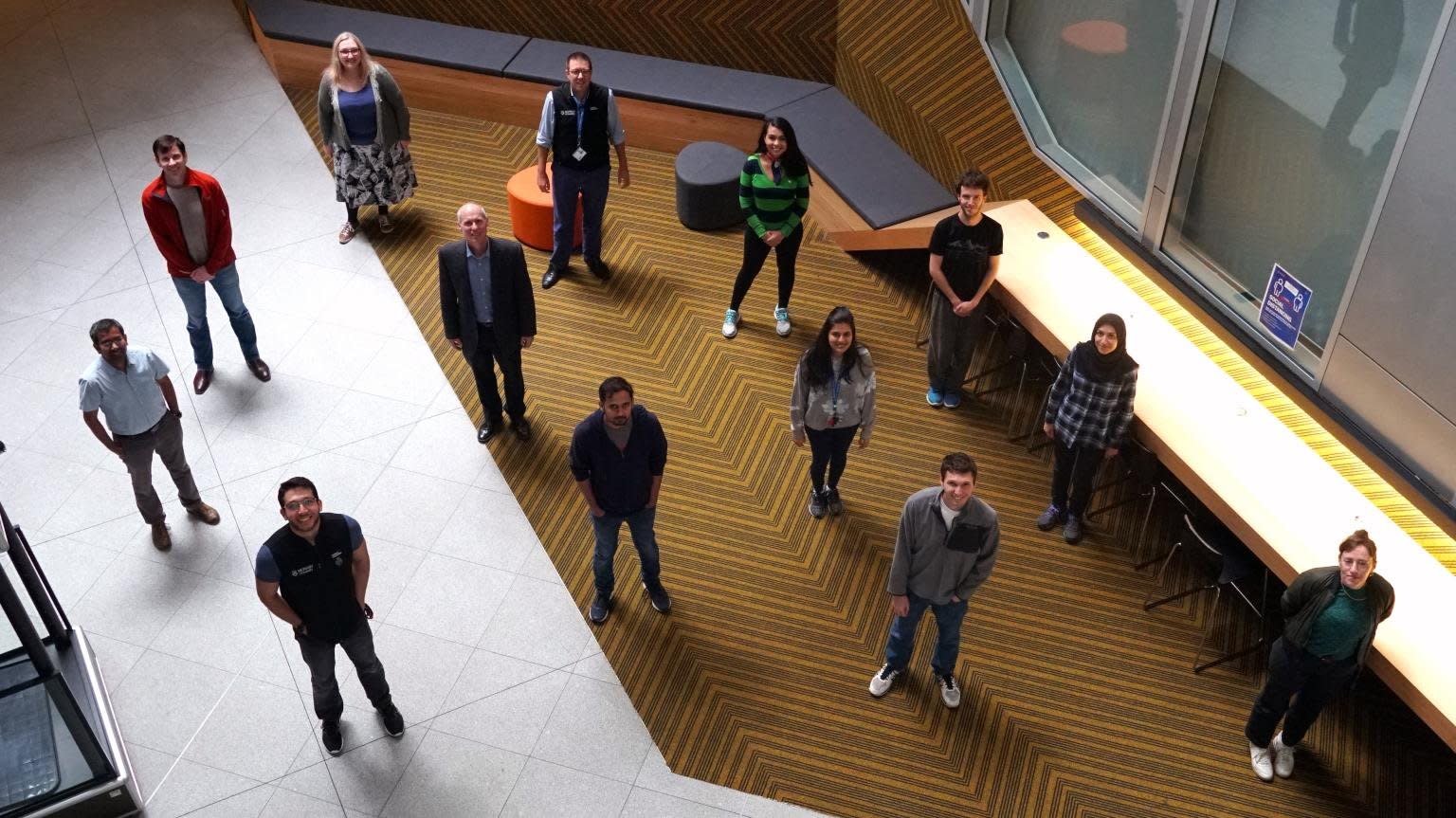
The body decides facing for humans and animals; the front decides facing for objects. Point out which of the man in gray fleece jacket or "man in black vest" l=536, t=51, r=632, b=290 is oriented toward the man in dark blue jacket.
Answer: the man in black vest

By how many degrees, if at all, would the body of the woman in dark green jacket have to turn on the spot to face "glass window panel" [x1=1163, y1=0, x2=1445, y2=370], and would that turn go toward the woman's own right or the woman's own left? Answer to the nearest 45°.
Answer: approximately 135° to the woman's own right

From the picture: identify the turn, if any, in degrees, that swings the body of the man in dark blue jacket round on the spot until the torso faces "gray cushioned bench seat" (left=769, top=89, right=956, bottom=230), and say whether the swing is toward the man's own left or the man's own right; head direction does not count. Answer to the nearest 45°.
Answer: approximately 135° to the man's own left

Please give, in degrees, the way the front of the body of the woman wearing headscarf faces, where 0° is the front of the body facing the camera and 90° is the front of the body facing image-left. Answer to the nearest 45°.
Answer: approximately 0°

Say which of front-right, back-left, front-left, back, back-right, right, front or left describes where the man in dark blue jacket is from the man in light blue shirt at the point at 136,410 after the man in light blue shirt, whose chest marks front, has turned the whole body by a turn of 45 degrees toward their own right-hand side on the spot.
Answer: left

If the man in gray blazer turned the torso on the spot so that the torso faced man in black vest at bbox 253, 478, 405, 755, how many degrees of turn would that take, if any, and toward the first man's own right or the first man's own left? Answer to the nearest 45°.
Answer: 0° — they already face them

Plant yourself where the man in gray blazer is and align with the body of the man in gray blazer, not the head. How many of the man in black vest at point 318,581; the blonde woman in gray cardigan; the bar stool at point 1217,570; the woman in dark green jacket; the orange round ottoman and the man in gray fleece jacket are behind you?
2

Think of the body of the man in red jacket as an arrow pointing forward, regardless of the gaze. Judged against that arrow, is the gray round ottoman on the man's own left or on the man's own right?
on the man's own left

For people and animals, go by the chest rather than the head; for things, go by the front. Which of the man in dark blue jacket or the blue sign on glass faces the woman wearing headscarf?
the blue sign on glass

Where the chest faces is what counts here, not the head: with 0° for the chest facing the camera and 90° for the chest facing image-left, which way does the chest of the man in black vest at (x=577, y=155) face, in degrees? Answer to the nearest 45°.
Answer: approximately 0°
